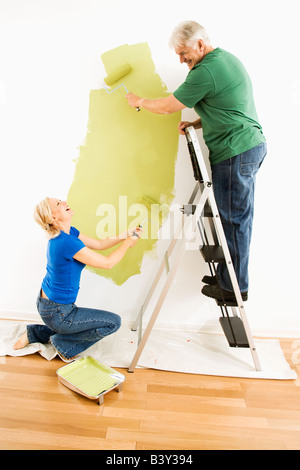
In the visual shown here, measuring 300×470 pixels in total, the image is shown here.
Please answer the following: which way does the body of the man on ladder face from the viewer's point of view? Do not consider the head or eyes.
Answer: to the viewer's left

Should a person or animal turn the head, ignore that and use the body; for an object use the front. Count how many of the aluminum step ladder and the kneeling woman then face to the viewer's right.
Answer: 2

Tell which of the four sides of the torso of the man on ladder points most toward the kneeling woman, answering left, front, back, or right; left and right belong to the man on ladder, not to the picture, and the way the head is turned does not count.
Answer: front

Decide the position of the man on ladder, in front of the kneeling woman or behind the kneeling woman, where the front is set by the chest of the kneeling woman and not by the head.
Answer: in front

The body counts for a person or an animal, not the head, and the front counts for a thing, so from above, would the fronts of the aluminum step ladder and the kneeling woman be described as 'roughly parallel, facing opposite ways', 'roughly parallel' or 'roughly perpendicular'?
roughly parallel

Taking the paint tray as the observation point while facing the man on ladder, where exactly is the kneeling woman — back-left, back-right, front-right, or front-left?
front-left

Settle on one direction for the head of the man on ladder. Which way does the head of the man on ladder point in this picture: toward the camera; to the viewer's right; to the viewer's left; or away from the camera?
to the viewer's left

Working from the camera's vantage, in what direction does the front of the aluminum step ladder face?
facing to the right of the viewer

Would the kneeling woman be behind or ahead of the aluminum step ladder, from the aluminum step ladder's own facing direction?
behind

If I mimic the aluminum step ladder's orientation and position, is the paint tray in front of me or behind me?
behind

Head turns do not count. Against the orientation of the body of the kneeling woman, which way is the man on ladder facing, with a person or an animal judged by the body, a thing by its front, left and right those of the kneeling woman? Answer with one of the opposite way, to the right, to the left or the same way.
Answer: the opposite way

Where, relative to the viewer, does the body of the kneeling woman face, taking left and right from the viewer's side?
facing to the right of the viewer
